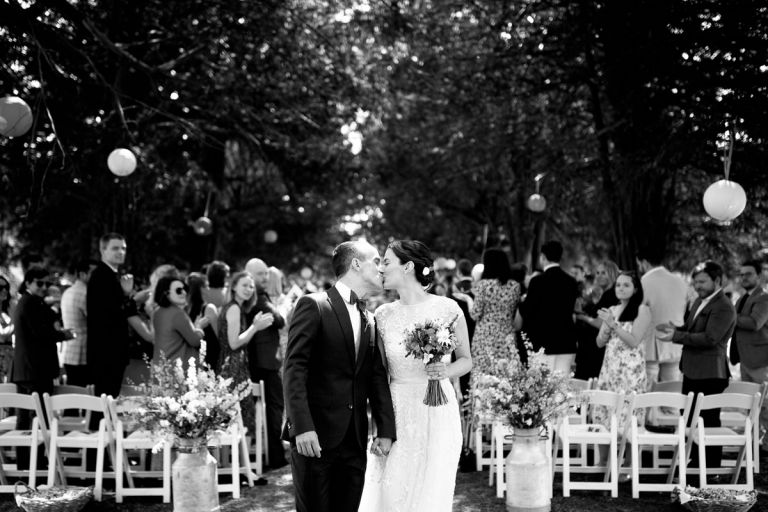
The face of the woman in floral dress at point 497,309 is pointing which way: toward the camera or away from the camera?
away from the camera

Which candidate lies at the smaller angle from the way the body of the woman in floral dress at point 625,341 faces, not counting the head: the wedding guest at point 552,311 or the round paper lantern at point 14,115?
the round paper lantern

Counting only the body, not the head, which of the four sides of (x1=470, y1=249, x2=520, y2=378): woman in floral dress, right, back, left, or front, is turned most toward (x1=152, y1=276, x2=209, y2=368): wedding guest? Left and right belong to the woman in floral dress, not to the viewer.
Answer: left

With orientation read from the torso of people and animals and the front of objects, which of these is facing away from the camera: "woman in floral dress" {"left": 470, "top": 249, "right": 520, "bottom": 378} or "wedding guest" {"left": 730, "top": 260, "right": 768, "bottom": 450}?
the woman in floral dress

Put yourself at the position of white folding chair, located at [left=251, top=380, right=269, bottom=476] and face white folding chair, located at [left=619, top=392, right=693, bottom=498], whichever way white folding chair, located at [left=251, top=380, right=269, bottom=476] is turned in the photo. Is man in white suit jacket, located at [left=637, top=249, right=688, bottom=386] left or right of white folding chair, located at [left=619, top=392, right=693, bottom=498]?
left

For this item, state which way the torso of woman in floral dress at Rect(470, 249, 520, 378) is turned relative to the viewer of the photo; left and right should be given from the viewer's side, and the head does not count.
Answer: facing away from the viewer

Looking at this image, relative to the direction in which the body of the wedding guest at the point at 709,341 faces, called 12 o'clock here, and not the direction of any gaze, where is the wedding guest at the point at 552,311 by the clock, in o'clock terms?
the wedding guest at the point at 552,311 is roughly at 2 o'clock from the wedding guest at the point at 709,341.

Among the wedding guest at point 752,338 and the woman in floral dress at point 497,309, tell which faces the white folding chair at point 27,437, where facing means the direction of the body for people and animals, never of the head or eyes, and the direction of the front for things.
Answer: the wedding guest

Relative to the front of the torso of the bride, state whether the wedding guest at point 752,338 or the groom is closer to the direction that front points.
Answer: the groom

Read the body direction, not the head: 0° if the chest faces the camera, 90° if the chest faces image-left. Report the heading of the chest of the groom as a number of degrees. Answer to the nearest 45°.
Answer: approximately 315°

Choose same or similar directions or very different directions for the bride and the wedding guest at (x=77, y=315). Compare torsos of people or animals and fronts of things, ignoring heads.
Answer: very different directions

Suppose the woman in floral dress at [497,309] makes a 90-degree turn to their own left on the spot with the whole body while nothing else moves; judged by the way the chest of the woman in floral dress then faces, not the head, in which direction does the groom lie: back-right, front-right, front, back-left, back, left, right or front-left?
left

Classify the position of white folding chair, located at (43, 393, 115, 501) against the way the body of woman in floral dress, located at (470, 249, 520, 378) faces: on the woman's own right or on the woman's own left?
on the woman's own left
